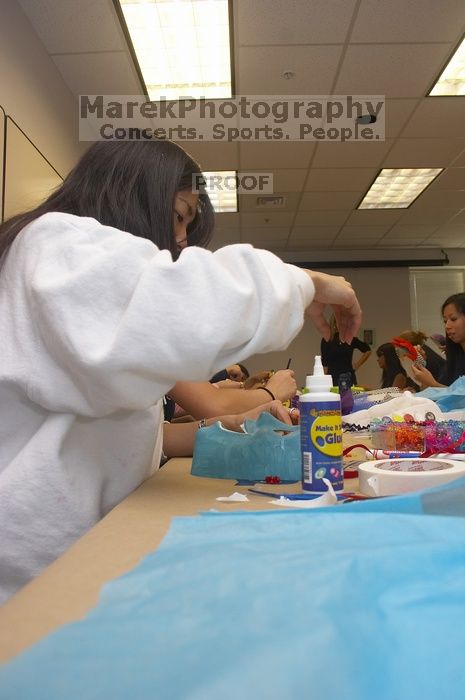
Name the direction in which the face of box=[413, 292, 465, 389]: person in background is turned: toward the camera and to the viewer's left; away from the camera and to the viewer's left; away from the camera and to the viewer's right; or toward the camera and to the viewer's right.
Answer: toward the camera and to the viewer's left

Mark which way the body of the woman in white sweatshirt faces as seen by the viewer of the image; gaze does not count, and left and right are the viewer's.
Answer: facing to the right of the viewer

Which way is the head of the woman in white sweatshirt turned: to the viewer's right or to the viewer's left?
to the viewer's right

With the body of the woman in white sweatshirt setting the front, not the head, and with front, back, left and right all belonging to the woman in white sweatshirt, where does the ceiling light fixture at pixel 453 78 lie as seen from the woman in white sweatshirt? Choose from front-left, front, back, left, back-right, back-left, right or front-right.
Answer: front-left

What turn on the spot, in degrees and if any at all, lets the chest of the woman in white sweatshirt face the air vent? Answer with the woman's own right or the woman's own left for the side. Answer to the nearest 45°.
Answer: approximately 90° to the woman's own left

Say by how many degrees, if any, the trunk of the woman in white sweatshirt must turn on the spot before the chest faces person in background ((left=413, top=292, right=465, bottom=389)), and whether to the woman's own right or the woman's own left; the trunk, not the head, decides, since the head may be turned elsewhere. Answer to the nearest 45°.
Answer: approximately 45° to the woman's own left
